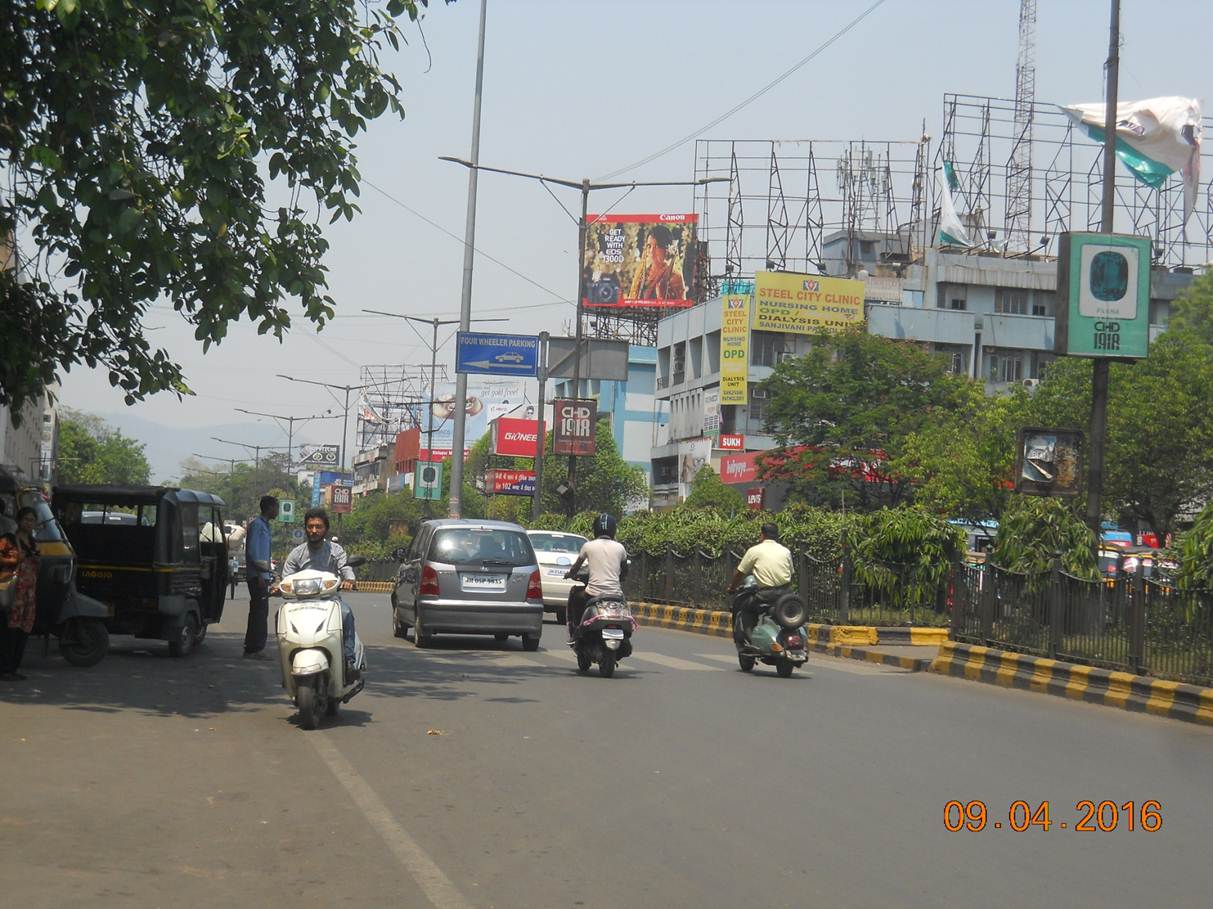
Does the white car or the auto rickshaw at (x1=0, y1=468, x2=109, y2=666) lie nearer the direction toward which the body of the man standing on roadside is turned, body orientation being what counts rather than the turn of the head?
the white car

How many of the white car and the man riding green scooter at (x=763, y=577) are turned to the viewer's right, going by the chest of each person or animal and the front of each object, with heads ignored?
0

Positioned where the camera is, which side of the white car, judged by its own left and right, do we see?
back

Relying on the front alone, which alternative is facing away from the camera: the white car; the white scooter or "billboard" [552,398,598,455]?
the white car

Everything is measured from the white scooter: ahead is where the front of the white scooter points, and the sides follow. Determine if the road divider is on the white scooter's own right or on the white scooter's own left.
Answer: on the white scooter's own left

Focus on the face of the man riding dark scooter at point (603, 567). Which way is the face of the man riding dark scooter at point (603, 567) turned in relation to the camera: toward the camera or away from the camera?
away from the camera

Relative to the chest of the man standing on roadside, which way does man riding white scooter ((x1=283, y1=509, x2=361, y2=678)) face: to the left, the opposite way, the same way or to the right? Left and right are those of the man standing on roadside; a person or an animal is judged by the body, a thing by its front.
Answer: to the right

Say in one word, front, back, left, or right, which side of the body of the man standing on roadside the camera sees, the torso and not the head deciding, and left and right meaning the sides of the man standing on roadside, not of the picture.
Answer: right

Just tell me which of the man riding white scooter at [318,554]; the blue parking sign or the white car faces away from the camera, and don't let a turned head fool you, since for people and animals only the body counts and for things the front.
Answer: the white car

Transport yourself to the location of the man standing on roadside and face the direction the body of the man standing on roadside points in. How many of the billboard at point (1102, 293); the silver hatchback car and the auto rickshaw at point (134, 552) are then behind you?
1

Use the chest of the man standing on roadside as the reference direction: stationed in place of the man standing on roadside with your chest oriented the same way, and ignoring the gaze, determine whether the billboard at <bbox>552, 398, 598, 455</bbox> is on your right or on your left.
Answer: on your left

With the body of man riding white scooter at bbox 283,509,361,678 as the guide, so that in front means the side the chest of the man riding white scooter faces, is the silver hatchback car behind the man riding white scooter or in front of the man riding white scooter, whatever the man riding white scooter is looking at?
behind

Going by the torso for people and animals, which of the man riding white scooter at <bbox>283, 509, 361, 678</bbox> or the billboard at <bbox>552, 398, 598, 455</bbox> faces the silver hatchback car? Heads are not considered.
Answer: the billboard

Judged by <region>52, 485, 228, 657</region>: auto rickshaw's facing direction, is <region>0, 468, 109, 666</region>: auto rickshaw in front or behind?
behind
